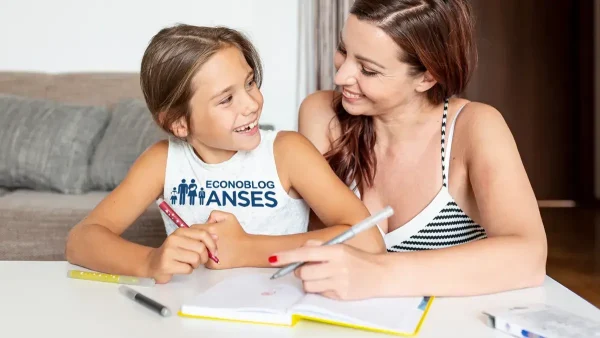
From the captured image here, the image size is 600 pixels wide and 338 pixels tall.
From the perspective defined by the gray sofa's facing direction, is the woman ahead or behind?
ahead

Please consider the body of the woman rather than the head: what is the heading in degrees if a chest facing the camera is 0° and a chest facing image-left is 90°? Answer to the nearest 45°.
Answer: approximately 45°

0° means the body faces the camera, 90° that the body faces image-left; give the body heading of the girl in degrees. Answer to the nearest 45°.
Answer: approximately 0°

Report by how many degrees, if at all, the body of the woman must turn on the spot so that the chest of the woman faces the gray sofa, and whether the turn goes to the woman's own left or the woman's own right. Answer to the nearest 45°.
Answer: approximately 90° to the woman's own right

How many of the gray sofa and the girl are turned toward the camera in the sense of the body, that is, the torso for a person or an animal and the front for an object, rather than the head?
2

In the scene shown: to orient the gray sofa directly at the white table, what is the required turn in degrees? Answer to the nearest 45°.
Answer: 0° — it already faces it

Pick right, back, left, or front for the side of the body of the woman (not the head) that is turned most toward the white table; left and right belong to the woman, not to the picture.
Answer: front

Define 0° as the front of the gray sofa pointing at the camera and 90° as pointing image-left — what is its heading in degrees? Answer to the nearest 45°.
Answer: approximately 0°

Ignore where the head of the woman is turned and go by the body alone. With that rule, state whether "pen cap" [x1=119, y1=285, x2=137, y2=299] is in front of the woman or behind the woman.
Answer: in front

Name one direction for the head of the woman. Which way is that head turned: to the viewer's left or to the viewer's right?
to the viewer's left

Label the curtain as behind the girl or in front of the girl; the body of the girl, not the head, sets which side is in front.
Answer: behind

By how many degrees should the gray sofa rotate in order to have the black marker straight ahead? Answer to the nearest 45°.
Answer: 0° — it already faces it
